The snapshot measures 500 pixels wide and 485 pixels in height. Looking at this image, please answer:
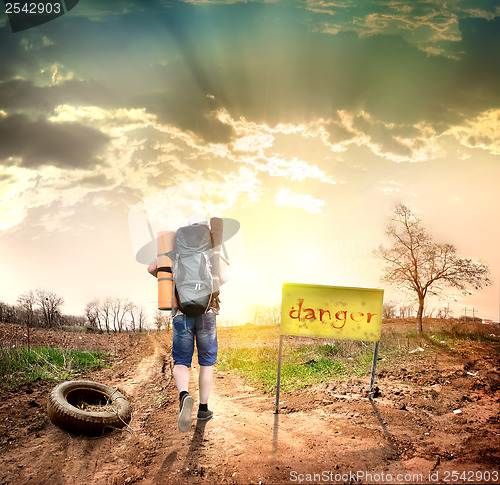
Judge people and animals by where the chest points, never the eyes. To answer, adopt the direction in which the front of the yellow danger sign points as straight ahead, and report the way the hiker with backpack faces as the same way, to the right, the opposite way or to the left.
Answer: the opposite way

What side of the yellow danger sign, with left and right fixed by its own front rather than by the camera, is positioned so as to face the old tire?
right

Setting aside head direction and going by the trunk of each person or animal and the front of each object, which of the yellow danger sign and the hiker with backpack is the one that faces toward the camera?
the yellow danger sign

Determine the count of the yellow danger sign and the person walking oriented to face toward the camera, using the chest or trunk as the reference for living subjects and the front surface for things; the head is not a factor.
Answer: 1

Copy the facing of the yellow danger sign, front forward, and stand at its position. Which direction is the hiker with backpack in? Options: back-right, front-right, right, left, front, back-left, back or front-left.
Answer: front-right

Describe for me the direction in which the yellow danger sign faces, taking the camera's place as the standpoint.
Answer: facing the viewer

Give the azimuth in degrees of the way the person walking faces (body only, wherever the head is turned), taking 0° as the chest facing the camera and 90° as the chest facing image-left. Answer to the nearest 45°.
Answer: approximately 180°

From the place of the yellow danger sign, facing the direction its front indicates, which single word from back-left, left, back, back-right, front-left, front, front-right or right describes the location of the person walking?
front-right

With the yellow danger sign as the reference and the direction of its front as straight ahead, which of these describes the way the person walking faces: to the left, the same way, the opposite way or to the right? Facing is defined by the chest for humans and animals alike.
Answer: the opposite way

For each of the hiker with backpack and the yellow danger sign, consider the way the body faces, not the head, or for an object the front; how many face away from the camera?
1
